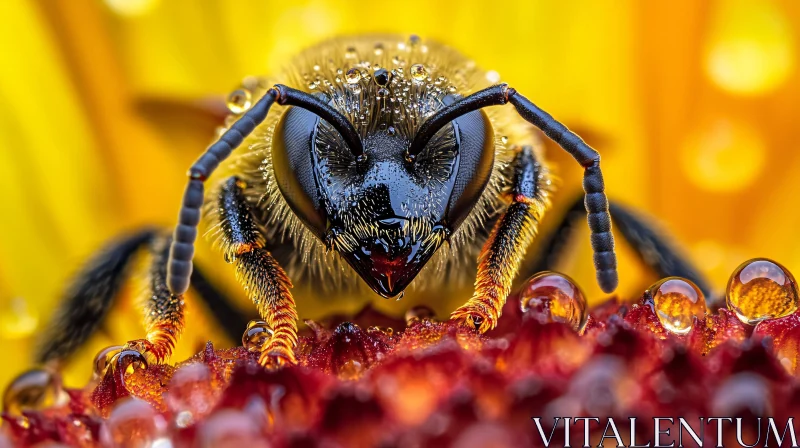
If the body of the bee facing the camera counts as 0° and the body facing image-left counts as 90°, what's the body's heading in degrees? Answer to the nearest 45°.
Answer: approximately 0°
